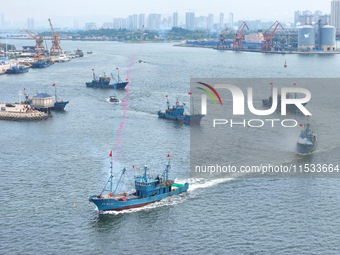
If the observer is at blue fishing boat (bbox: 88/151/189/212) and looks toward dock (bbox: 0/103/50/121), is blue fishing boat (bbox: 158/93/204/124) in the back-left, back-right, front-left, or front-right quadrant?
front-right

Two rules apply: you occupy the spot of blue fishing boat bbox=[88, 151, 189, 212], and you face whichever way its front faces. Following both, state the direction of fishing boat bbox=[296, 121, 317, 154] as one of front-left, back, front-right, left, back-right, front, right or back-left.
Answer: back

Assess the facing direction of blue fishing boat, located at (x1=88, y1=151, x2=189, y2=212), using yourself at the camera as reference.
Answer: facing the viewer and to the left of the viewer

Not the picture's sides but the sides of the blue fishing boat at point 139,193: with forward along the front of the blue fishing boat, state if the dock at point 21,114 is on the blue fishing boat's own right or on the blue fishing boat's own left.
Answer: on the blue fishing boat's own right

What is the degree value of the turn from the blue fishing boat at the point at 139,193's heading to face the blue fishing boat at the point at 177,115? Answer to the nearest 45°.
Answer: approximately 135° to its right

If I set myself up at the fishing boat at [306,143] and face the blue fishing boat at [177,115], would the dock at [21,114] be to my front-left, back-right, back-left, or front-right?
front-left
